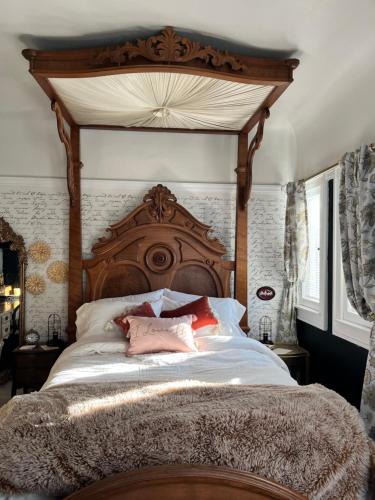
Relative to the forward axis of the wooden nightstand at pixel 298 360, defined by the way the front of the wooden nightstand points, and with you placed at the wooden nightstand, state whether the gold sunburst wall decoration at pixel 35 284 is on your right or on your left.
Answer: on your right

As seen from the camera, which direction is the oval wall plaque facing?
toward the camera

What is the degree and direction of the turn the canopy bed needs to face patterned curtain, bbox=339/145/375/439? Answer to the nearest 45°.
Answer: approximately 90° to its left

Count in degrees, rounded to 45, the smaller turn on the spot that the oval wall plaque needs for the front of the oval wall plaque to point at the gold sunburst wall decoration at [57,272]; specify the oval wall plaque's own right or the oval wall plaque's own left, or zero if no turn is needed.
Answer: approximately 90° to the oval wall plaque's own right

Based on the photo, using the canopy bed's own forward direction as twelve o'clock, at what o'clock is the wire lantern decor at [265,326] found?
The wire lantern decor is roughly at 7 o'clock from the canopy bed.

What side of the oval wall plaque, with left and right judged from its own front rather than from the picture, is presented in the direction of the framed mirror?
right

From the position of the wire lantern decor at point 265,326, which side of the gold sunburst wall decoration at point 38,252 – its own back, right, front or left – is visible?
left

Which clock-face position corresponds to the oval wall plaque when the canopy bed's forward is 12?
The oval wall plaque is roughly at 7 o'clock from the canopy bed.

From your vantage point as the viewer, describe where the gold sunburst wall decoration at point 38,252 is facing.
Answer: facing the viewer

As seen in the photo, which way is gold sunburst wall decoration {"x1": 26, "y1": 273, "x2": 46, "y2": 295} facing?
toward the camera

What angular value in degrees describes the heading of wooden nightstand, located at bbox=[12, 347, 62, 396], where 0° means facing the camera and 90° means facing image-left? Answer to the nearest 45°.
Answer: approximately 0°
